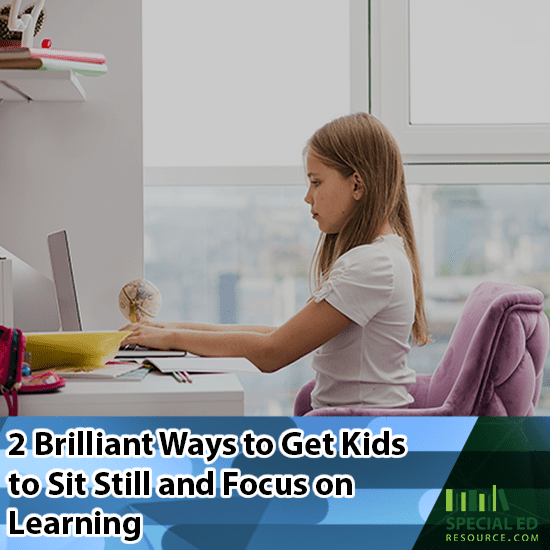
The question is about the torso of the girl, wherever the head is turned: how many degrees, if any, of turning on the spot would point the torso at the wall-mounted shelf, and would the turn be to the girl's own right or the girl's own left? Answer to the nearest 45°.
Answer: approximately 45° to the girl's own right

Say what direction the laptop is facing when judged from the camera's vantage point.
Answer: facing to the right of the viewer

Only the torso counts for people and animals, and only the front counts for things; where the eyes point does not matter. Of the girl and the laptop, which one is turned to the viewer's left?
the girl

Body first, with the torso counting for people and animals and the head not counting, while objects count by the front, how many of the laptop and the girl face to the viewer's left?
1

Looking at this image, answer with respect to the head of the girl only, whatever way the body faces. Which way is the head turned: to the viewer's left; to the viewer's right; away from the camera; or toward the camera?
to the viewer's left

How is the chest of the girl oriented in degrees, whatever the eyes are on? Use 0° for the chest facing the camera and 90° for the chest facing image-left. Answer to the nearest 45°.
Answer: approximately 90°

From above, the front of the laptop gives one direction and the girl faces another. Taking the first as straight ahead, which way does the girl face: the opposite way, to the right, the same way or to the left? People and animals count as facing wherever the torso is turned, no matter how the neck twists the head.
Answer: the opposite way
